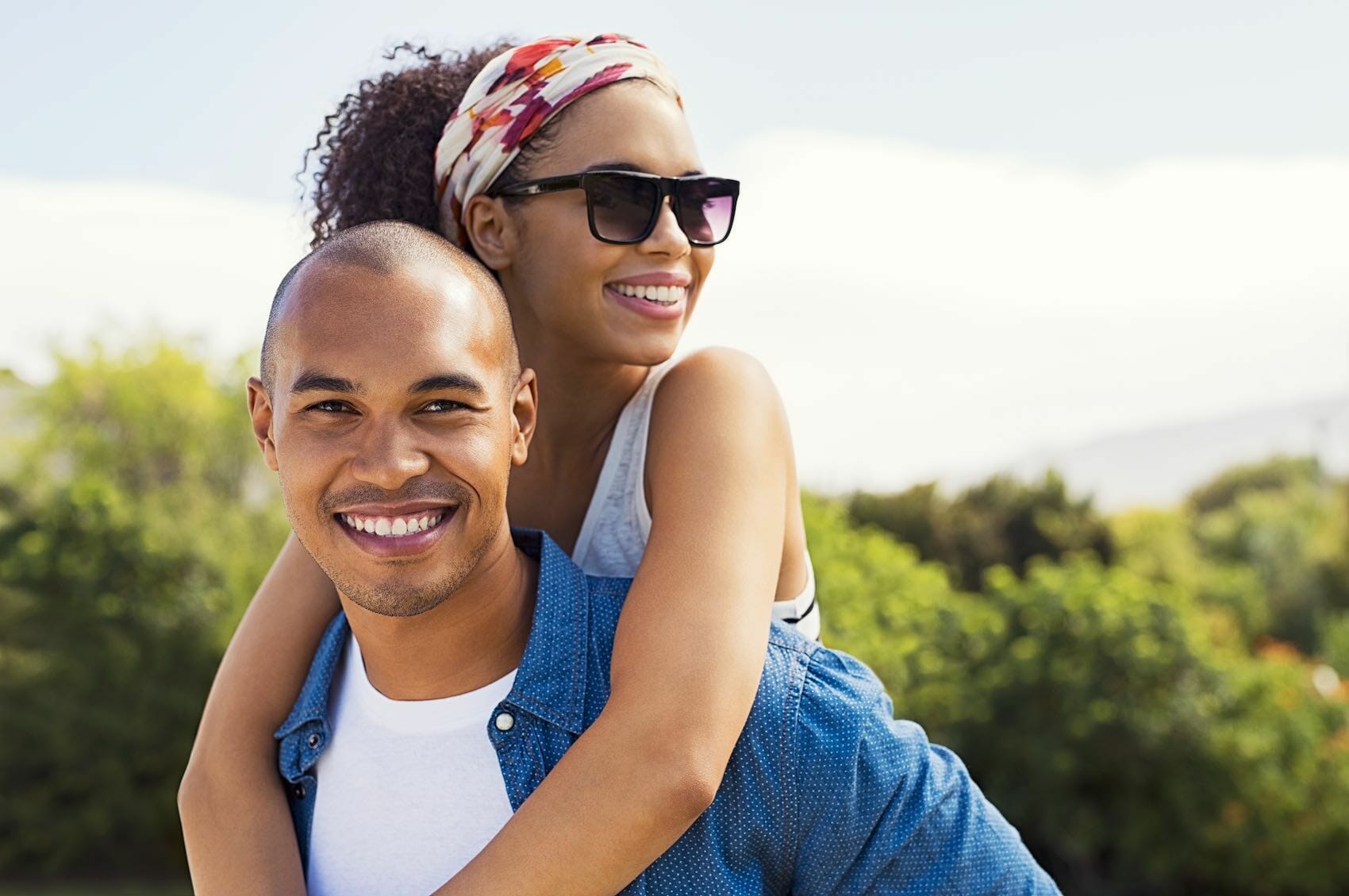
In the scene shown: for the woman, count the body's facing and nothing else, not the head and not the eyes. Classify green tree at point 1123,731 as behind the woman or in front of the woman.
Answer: behind

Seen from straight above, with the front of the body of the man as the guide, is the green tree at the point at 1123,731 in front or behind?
behind

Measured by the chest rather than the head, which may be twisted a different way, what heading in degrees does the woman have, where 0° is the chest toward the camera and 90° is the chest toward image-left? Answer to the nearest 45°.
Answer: approximately 45°
